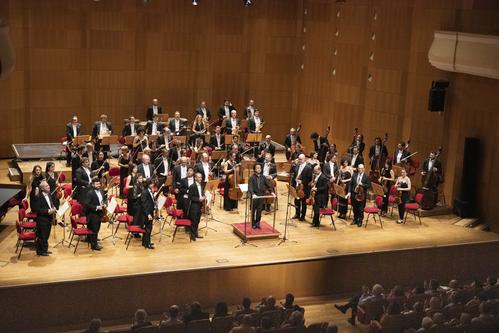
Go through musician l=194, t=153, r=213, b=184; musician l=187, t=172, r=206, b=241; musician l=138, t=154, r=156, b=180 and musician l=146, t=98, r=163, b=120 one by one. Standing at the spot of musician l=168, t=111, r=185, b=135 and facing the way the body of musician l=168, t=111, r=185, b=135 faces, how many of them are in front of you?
3

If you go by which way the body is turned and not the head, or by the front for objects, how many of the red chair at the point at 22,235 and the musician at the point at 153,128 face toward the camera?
1

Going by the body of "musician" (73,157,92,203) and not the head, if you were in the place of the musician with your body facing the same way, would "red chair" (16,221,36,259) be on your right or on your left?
on your right

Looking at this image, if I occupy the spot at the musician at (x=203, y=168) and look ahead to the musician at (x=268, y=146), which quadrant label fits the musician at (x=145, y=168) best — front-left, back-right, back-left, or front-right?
back-left

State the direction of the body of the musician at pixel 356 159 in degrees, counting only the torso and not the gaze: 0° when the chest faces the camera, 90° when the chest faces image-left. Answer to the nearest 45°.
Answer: approximately 45°

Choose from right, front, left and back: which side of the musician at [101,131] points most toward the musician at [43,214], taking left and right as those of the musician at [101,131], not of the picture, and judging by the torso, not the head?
front

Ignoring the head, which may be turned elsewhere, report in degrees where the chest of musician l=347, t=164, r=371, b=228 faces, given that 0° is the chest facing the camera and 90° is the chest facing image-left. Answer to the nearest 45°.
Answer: approximately 0°

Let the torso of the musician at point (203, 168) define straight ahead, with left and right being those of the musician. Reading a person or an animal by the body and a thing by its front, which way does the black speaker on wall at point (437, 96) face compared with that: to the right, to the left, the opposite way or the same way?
to the right

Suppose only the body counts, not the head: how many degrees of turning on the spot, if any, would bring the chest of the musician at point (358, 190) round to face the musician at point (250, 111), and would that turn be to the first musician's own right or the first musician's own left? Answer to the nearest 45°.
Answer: approximately 135° to the first musician's own right

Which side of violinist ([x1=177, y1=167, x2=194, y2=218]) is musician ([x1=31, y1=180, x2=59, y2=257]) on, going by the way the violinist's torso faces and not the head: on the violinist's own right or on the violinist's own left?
on the violinist's own right

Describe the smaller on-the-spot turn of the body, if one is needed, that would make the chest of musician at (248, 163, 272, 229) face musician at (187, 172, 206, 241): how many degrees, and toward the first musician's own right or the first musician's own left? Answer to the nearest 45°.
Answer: approximately 90° to the first musician's own right

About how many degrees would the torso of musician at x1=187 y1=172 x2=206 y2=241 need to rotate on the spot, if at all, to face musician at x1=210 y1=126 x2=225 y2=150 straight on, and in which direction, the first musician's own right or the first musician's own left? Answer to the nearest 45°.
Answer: approximately 135° to the first musician's own left
